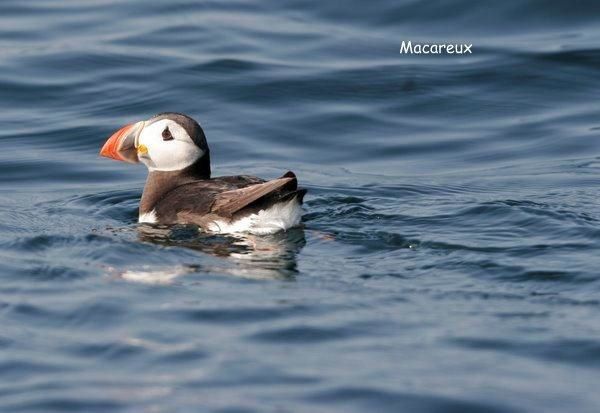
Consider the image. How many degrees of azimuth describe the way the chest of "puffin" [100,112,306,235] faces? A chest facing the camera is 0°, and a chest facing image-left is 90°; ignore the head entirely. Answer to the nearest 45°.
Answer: approximately 90°
